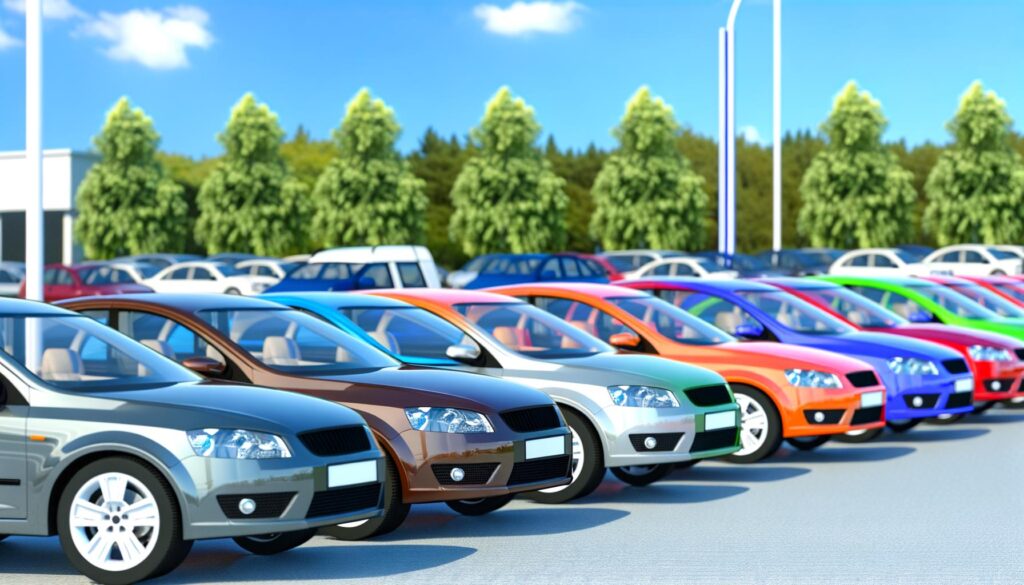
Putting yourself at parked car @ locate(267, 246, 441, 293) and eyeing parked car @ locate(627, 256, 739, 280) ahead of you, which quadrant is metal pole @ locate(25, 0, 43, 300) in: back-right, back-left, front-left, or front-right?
back-right

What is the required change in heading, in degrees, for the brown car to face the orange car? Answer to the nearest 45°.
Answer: approximately 90° to its left

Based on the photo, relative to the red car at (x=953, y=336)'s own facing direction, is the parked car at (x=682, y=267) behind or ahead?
behind

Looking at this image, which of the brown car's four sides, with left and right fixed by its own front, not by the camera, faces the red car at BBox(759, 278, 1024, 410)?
left

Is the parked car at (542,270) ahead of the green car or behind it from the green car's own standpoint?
behind

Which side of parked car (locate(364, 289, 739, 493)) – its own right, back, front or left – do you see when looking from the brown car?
right

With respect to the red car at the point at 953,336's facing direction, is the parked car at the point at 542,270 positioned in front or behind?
behind

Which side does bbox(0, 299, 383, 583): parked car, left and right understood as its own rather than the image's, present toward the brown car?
left
